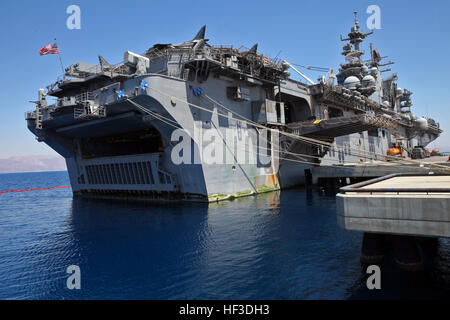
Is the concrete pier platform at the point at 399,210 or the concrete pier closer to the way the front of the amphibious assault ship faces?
the concrete pier

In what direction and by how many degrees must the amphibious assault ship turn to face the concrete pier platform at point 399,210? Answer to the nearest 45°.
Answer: approximately 135° to its right

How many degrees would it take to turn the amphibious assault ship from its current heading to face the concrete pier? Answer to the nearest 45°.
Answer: approximately 45° to its right

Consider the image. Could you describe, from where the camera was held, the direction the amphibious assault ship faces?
facing away from the viewer and to the right of the viewer
